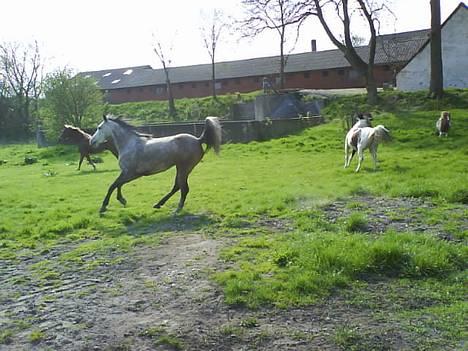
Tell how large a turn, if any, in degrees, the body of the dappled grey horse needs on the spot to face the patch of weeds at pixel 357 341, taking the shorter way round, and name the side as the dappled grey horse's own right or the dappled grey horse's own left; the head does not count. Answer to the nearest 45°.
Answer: approximately 90° to the dappled grey horse's own left

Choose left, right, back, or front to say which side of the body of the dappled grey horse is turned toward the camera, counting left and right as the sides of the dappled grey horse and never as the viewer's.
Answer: left

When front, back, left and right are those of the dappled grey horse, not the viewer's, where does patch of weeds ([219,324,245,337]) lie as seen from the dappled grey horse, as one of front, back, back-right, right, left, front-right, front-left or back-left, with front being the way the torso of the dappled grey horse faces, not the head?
left

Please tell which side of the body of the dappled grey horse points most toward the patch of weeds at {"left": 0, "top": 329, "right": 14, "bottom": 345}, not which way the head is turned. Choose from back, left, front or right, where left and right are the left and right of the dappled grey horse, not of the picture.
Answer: left

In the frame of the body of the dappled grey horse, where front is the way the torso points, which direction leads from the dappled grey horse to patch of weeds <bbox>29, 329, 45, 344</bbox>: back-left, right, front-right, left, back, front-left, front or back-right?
left

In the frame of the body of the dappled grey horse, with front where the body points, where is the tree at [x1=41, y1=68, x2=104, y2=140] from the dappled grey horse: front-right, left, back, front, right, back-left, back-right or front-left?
right

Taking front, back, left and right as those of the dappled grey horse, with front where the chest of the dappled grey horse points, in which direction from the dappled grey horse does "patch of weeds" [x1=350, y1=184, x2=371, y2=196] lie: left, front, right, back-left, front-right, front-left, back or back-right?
back

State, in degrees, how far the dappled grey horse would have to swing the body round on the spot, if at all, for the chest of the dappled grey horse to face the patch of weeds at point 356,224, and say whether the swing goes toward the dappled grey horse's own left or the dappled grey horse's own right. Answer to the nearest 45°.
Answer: approximately 135° to the dappled grey horse's own left

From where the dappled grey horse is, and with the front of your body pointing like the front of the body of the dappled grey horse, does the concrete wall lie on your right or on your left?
on your right
